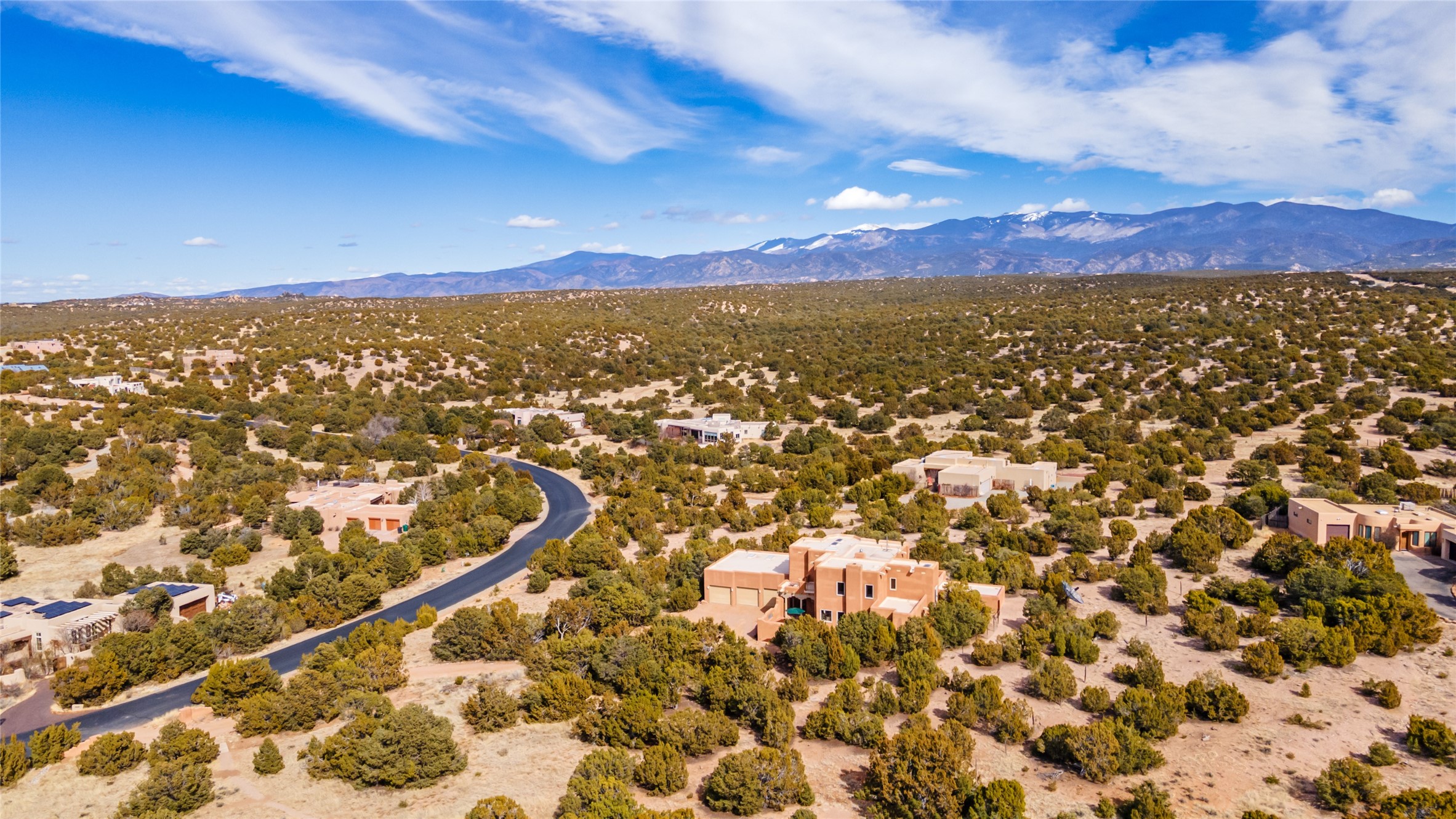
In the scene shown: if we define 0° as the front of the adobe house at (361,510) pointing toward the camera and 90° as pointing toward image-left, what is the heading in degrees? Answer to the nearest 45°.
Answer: approximately 0°

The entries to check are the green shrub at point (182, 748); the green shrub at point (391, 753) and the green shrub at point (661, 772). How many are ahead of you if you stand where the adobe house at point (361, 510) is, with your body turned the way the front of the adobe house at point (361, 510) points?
3

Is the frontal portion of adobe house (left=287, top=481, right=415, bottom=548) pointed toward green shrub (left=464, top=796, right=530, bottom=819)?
yes

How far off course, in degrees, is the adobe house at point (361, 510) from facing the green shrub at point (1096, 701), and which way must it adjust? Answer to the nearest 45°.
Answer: approximately 45° to its left

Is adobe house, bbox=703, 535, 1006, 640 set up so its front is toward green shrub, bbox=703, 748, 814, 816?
yes

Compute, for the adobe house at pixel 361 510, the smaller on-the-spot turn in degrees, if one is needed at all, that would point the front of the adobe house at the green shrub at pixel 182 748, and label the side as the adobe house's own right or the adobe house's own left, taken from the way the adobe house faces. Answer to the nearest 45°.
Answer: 0° — it already faces it

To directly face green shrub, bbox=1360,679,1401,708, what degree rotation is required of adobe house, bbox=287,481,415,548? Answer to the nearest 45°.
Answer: approximately 45° to its left

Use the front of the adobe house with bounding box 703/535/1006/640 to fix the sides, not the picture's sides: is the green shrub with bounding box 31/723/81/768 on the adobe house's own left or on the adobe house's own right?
on the adobe house's own right

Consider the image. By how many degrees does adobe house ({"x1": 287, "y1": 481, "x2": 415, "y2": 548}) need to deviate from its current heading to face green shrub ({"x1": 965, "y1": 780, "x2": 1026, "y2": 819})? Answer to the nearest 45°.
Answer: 0° — it already faces it

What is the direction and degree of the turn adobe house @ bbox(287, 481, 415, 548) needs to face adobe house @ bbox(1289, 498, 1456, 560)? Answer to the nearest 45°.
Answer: approximately 45° to its left

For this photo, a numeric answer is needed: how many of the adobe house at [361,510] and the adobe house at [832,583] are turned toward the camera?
2

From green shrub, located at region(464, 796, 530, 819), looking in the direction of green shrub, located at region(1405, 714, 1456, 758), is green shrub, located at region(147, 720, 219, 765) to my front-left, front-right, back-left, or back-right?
back-left

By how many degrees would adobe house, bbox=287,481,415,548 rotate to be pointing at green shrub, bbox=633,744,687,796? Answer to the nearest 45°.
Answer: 0° — it already faces it
